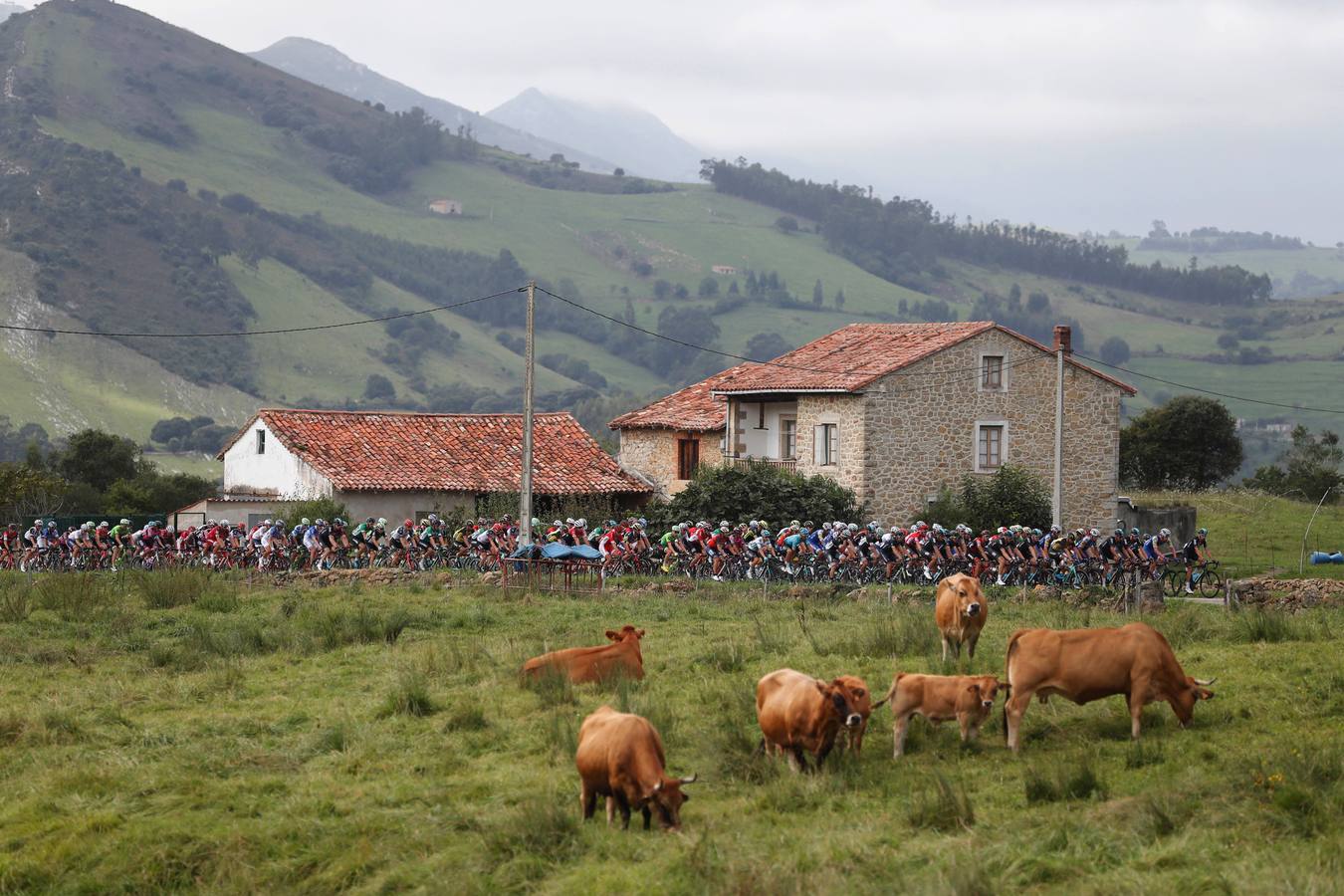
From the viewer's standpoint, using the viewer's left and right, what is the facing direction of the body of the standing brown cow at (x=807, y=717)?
facing the viewer and to the right of the viewer

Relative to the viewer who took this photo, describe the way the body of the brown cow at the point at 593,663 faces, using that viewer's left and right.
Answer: facing to the right of the viewer

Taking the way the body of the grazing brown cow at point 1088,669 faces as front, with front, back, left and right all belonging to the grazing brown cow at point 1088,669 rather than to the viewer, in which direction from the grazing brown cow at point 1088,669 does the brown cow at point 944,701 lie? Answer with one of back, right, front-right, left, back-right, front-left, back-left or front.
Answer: back

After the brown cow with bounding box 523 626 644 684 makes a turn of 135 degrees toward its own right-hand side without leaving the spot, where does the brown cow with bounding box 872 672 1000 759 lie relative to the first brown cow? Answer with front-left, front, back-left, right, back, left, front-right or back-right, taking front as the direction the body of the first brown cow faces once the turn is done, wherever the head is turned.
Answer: left

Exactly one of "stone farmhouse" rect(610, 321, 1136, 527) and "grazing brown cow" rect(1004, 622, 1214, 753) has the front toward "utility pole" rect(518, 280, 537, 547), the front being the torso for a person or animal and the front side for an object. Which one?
the stone farmhouse

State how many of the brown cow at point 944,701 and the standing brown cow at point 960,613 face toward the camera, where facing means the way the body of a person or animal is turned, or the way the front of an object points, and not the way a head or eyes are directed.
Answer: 1

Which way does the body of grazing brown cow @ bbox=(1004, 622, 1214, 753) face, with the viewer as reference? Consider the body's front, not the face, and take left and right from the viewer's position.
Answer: facing to the right of the viewer

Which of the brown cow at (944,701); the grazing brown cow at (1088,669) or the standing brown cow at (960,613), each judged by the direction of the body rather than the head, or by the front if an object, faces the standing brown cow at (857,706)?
the standing brown cow at (960,613)

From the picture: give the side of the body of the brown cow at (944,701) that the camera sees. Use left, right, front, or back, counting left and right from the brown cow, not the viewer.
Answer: right

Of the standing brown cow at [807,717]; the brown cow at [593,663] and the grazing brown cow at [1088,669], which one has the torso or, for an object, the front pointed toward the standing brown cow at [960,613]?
the brown cow at [593,663]

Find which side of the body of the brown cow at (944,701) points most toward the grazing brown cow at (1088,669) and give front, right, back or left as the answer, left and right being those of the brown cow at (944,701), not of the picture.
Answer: front

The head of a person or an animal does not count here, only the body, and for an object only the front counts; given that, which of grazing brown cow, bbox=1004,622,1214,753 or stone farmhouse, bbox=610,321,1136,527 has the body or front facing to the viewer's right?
the grazing brown cow

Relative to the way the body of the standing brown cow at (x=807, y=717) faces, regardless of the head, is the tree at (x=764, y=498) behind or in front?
behind
